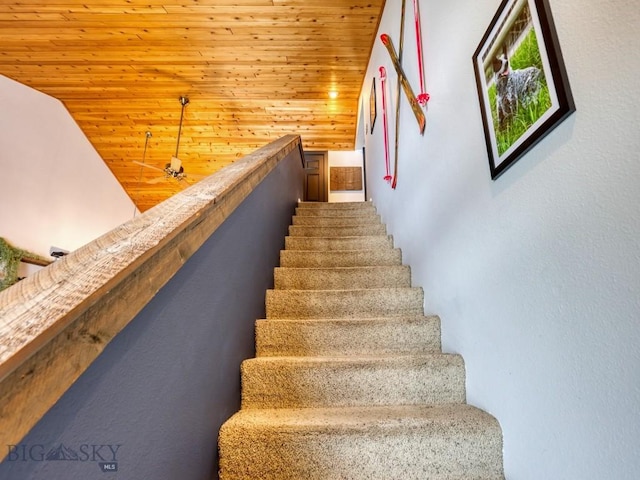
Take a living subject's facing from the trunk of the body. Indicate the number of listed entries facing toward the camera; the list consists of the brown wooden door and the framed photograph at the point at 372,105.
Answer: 1

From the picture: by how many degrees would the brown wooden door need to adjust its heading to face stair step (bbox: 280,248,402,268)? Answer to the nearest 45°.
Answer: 0° — it already faces it

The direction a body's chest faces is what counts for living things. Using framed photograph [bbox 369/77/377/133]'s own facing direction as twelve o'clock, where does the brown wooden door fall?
The brown wooden door is roughly at 2 o'clock from the framed photograph.

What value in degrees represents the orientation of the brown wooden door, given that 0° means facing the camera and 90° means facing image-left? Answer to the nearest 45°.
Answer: approximately 0°

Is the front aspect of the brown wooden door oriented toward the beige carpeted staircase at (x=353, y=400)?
yes

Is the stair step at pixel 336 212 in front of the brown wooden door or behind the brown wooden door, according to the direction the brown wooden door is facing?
in front

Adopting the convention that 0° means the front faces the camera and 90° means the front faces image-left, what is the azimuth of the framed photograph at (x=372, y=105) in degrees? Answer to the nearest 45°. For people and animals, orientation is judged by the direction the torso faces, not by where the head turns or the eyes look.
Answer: approximately 90°

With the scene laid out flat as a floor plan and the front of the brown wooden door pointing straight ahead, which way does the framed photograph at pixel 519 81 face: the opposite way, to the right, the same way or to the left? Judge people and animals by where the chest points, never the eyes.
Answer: to the right

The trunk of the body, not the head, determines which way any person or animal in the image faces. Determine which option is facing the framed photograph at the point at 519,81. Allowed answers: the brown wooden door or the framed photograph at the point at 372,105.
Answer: the brown wooden door

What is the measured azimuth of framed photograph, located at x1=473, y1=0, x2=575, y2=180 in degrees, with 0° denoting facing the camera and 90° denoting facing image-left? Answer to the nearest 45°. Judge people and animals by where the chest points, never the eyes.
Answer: approximately 45°

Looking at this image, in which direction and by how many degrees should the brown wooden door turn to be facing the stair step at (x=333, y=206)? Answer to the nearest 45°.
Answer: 0° — it already faces it
